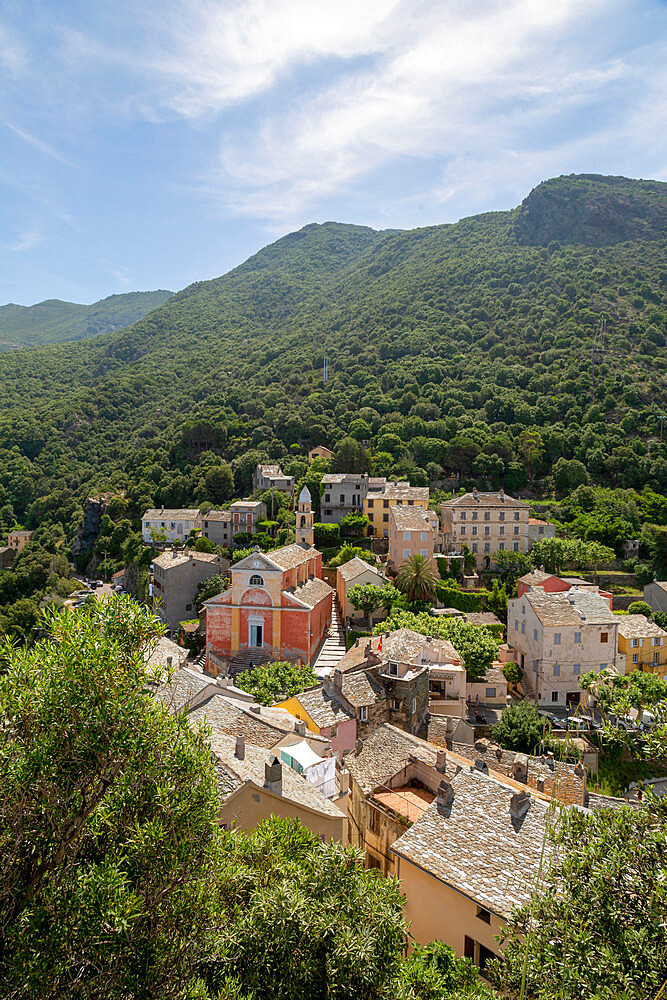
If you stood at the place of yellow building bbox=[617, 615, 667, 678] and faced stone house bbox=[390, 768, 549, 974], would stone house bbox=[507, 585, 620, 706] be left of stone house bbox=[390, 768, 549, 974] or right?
right

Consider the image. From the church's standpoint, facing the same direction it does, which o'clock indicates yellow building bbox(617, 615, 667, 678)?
The yellow building is roughly at 9 o'clock from the church.

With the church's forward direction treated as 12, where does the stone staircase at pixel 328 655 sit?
The stone staircase is roughly at 9 o'clock from the church.

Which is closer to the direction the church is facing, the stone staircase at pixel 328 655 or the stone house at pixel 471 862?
the stone house

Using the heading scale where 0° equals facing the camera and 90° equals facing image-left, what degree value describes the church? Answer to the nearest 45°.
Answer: approximately 0°

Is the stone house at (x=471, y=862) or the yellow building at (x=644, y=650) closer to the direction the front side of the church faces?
the stone house

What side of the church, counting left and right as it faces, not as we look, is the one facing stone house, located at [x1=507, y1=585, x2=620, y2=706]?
left
